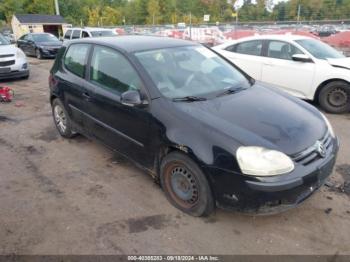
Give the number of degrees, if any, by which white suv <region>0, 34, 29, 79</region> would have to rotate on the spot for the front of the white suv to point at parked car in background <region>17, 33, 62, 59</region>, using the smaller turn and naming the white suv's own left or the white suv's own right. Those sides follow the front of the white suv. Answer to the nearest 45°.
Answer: approximately 135° to the white suv's own left

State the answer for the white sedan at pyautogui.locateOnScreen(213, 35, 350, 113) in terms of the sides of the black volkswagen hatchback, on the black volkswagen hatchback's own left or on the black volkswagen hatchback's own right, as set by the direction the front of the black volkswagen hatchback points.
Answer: on the black volkswagen hatchback's own left

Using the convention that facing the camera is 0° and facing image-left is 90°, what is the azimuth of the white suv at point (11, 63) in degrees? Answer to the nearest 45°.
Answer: approximately 315°

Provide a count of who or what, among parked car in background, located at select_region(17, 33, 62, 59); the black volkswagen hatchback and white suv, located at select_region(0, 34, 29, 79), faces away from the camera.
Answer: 0

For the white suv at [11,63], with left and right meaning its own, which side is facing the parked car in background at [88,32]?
left

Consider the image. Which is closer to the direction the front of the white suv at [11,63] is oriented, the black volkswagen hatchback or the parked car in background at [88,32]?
the black volkswagen hatchback

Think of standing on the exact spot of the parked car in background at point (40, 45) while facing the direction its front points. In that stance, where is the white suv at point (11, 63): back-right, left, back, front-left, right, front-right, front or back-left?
front-right

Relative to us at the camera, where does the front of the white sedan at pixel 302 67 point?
facing the viewer and to the right of the viewer

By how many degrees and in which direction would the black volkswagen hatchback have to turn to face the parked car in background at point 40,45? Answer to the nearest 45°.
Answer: approximately 180°
